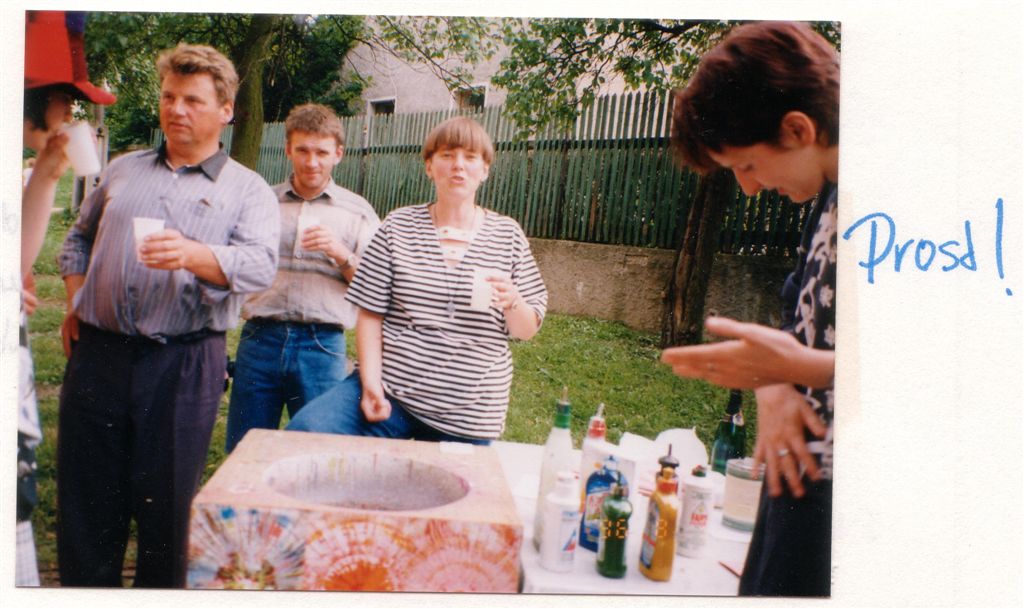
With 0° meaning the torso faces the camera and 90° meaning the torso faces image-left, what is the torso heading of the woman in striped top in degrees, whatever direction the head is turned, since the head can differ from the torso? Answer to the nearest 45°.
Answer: approximately 0°

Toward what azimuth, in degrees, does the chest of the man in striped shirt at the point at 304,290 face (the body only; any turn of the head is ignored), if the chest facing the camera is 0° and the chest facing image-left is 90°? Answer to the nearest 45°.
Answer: approximately 0°

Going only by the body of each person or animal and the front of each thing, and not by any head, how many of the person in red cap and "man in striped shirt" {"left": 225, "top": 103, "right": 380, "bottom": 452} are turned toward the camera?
1

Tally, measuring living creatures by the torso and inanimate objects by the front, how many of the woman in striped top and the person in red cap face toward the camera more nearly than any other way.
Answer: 1

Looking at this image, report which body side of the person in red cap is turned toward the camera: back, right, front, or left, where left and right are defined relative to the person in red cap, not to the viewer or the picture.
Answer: right

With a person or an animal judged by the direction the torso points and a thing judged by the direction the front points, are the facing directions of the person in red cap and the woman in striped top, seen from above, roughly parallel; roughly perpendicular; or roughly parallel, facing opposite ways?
roughly perpendicular

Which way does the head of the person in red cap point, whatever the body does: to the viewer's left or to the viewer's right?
to the viewer's right

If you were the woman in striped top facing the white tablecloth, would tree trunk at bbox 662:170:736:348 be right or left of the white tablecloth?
left

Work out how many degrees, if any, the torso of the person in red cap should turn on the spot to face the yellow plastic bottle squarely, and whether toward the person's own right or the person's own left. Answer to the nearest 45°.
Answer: approximately 45° to the person's own right

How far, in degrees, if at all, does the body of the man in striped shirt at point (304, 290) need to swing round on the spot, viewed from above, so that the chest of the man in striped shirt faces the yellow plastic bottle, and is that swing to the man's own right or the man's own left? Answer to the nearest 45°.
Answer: approximately 45° to the man's own left
